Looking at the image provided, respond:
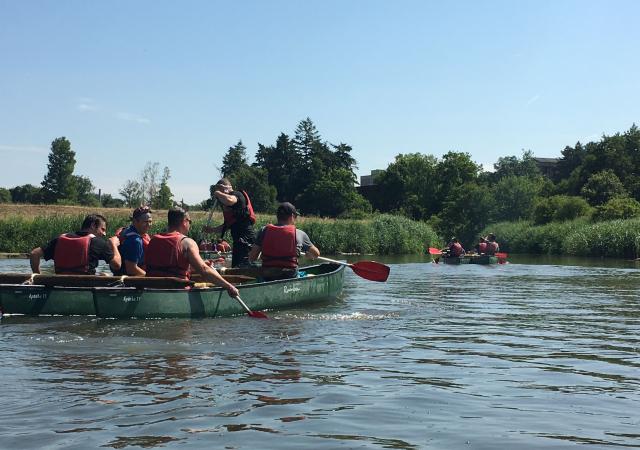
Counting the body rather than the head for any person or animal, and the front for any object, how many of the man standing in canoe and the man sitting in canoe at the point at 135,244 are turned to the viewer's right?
1

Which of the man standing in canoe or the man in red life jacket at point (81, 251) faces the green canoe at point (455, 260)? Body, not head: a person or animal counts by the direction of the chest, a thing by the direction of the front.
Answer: the man in red life jacket

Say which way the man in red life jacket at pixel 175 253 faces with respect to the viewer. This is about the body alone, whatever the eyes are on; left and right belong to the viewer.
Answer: facing away from the viewer and to the right of the viewer

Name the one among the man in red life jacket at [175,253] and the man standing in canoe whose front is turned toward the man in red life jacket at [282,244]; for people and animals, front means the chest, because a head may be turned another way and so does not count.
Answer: the man in red life jacket at [175,253]

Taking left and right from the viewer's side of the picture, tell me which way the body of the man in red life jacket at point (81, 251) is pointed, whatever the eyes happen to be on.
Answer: facing away from the viewer and to the right of the viewer

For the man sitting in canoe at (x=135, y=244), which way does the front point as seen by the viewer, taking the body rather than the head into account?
to the viewer's right

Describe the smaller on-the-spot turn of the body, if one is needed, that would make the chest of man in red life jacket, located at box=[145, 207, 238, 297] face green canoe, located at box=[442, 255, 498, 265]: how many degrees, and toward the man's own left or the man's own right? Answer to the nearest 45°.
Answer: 0° — they already face it

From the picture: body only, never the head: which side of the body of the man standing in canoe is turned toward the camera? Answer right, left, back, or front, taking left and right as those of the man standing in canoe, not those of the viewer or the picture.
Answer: left

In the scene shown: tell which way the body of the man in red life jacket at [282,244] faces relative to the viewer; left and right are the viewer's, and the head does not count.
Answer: facing away from the viewer and to the right of the viewer

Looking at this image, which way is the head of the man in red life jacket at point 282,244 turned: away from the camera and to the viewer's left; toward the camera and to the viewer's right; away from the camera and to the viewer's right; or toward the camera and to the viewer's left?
away from the camera and to the viewer's right

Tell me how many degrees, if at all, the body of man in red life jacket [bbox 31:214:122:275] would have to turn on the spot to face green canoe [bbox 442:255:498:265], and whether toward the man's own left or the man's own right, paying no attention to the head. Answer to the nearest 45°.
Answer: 0° — they already face it
